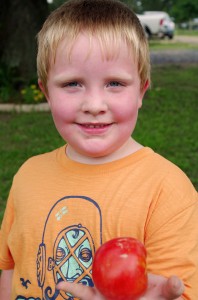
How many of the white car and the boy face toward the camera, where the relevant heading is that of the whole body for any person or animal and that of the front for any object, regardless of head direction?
1

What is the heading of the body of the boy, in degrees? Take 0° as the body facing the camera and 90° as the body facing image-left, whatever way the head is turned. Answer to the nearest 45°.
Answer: approximately 0°

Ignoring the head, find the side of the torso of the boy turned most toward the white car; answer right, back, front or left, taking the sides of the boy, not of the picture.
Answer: back

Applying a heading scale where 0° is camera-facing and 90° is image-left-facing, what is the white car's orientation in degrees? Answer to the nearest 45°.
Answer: approximately 135°

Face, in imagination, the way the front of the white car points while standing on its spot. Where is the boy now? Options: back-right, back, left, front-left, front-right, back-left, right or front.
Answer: back-left
